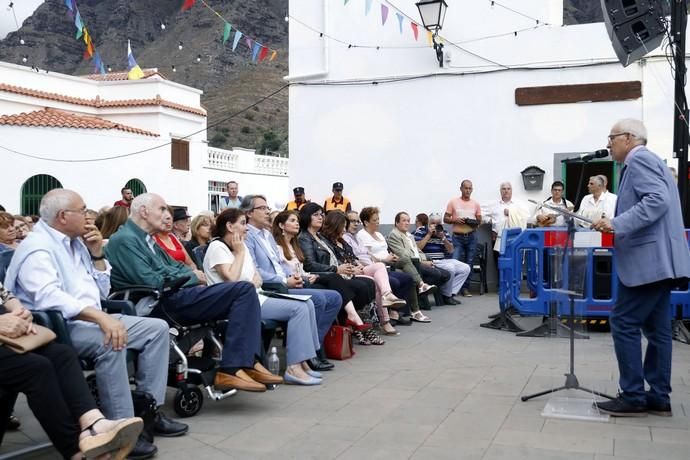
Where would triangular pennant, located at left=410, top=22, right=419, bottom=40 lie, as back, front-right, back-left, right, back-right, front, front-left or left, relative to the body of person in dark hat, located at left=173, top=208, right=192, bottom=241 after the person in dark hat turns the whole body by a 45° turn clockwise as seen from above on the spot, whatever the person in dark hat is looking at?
left

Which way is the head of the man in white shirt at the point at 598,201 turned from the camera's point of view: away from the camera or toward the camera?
toward the camera

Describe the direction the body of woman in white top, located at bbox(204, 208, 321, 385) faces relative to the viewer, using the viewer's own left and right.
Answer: facing to the right of the viewer

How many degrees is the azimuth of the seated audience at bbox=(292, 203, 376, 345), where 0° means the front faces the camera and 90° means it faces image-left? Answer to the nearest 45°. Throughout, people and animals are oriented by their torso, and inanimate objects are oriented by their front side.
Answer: approximately 270°

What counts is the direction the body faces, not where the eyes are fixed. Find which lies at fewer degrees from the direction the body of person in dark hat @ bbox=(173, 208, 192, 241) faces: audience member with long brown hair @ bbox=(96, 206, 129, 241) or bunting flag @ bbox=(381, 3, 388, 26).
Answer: the bunting flag

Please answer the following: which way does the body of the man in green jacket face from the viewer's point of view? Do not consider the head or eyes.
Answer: to the viewer's right

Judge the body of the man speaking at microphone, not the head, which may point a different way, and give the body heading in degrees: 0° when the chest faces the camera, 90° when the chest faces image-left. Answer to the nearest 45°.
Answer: approximately 90°

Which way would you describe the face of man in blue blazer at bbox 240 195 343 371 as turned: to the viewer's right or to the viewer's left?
to the viewer's right

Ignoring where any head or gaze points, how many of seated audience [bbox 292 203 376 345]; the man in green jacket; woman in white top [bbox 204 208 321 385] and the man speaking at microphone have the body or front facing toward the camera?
0

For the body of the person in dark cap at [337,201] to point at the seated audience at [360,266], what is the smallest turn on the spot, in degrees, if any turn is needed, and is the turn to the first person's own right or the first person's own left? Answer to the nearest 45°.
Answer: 0° — they already face them

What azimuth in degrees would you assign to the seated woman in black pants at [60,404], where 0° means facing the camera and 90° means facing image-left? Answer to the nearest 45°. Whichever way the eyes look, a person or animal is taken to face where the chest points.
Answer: approximately 270°

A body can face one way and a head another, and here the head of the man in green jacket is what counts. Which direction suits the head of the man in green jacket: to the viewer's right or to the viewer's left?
to the viewer's right

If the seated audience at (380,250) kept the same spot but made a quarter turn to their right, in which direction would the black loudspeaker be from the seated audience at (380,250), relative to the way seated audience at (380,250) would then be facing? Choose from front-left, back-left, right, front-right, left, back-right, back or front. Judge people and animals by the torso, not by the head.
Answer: back-left

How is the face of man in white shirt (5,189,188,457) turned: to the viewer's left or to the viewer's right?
to the viewer's right
